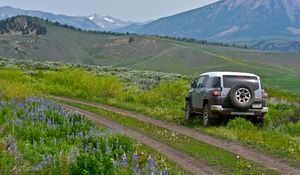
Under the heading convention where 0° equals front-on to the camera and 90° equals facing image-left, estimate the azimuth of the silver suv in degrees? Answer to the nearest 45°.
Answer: approximately 135°
